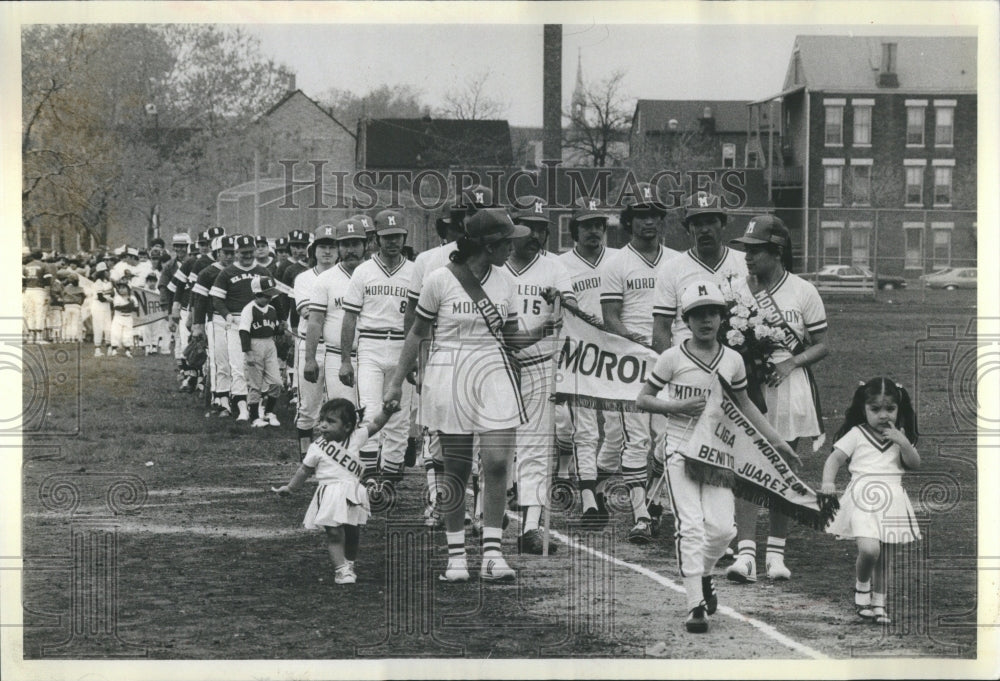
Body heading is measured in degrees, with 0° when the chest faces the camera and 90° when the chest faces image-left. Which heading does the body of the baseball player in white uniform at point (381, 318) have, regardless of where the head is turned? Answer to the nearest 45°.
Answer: approximately 0°

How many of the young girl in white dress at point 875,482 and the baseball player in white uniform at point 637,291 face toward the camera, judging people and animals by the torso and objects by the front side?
2

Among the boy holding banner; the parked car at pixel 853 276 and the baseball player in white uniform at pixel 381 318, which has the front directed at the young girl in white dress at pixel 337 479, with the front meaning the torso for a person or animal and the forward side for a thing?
the baseball player in white uniform

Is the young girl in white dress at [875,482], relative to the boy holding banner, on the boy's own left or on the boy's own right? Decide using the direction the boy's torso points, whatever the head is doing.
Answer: on the boy's own left

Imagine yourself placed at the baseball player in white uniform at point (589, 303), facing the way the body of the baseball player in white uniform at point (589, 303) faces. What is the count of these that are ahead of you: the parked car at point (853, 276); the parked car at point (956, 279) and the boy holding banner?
1

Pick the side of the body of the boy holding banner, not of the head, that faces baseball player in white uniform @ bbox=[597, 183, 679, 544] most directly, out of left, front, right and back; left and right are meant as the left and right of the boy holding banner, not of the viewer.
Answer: back

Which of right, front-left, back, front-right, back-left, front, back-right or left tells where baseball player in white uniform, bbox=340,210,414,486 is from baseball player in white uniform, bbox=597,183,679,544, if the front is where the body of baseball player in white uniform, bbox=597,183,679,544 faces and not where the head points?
right

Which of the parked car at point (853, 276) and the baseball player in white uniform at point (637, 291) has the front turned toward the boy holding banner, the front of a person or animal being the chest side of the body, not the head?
the baseball player in white uniform

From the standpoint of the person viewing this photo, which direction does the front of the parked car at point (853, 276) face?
facing to the right of the viewer

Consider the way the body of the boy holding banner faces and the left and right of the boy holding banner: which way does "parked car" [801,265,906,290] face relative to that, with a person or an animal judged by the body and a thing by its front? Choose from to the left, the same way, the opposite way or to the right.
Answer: to the left

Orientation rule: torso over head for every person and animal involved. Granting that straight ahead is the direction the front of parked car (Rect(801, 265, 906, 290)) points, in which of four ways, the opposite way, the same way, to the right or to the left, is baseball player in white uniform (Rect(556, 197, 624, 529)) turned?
to the right
